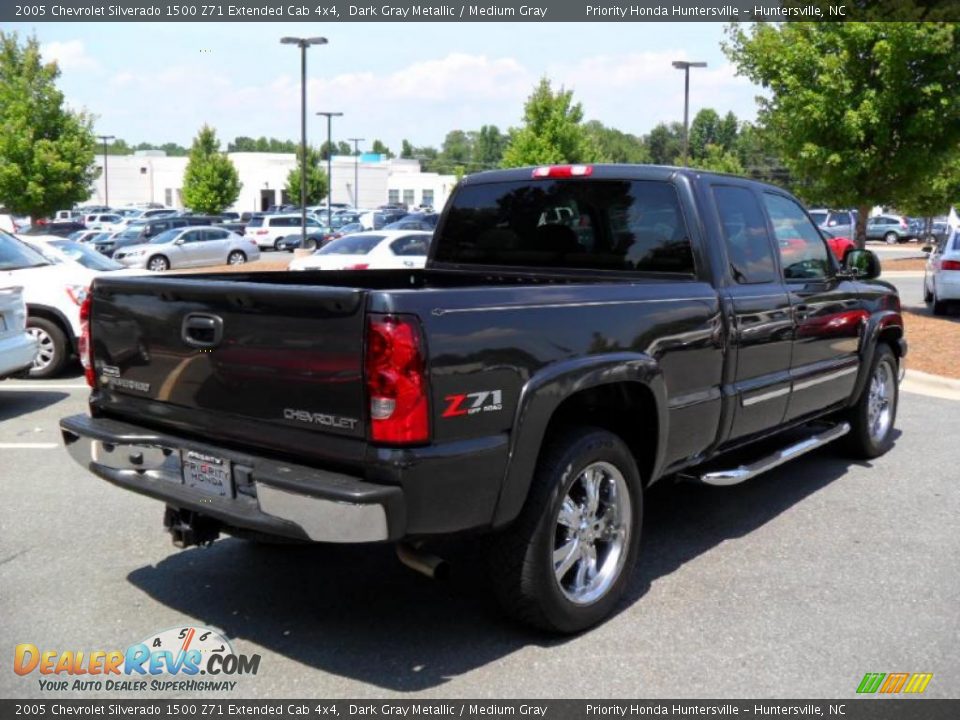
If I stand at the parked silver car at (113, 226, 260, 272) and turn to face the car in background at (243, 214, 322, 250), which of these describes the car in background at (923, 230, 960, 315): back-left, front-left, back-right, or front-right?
back-right

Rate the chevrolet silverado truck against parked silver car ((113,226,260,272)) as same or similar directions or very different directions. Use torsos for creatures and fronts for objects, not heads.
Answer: very different directions

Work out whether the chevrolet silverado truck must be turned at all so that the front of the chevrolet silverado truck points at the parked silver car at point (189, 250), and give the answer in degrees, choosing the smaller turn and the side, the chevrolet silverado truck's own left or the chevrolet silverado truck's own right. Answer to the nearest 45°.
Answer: approximately 45° to the chevrolet silverado truck's own left

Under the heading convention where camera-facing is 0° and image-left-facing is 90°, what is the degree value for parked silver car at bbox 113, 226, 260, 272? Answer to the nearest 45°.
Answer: approximately 45°

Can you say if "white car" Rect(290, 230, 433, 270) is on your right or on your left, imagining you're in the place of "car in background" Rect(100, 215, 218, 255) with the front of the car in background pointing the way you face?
on your left

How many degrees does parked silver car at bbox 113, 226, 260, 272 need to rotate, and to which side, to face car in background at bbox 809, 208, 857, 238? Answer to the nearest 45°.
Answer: approximately 135° to its left

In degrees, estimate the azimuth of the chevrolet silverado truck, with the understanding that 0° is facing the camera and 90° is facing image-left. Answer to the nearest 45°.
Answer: approximately 225°
